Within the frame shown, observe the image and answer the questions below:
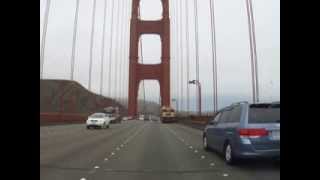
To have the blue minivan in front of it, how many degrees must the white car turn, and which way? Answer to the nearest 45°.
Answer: approximately 45° to its left

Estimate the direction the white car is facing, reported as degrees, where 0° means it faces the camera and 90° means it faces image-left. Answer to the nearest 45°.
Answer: approximately 45°

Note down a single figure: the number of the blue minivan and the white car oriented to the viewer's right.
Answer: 0

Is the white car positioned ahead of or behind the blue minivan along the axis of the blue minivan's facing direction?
ahead

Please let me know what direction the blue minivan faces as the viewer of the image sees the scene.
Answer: facing away from the viewer and to the left of the viewer
